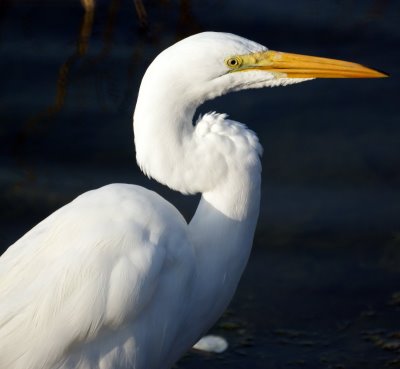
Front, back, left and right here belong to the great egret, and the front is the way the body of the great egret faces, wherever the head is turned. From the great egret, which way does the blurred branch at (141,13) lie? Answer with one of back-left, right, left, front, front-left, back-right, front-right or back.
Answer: left

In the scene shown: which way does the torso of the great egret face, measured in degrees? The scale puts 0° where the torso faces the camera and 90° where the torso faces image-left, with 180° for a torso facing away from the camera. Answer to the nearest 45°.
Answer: approximately 270°
